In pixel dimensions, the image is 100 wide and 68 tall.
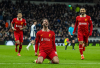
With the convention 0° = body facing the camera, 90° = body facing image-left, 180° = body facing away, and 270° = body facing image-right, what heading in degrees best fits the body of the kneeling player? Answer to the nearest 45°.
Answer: approximately 0°
